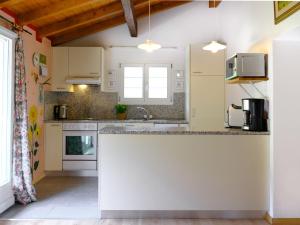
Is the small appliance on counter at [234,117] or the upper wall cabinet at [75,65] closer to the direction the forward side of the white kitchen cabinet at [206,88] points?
the small appliance on counter

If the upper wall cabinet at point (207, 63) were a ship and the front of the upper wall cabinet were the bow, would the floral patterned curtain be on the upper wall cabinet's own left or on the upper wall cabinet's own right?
on the upper wall cabinet's own right

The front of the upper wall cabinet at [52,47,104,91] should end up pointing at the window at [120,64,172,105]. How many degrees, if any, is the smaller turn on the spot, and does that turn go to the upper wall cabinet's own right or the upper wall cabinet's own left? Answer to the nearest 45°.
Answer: approximately 90° to the upper wall cabinet's own left

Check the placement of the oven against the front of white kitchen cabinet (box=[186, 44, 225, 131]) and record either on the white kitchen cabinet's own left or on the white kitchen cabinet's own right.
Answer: on the white kitchen cabinet's own right

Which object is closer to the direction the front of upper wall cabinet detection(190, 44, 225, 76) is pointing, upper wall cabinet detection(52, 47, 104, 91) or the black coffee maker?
the black coffee maker

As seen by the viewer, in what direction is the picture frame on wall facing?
to the viewer's left

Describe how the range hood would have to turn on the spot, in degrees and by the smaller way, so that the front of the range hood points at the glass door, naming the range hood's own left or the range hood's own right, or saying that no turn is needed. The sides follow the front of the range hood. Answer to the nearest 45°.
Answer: approximately 45° to the range hood's own right

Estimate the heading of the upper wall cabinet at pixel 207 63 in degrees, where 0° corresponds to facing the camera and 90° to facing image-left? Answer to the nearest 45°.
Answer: approximately 0°
